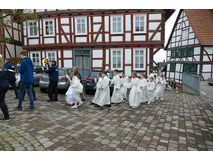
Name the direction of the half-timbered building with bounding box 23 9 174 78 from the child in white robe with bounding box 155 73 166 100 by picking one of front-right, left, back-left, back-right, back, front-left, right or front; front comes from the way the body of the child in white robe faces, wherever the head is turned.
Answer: right

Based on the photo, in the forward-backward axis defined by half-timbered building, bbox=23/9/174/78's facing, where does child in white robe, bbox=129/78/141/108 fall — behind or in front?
in front

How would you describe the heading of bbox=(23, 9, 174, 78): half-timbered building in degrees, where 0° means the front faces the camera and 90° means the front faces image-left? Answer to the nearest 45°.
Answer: approximately 0°

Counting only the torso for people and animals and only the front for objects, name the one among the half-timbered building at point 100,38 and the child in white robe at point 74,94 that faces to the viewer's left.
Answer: the child in white robe

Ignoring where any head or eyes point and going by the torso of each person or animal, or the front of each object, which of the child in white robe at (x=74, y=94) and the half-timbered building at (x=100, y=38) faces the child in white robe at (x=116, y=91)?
the half-timbered building

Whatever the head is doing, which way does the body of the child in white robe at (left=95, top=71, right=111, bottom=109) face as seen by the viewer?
to the viewer's left

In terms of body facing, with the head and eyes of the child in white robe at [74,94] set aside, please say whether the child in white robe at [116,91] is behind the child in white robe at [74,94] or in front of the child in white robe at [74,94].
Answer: behind

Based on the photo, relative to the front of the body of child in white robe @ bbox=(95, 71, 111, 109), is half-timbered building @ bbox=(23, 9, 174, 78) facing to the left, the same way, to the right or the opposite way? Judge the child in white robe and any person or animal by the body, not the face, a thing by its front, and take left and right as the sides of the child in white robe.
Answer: to the left

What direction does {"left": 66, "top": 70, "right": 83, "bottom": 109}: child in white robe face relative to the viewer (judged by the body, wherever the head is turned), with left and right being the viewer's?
facing to the left of the viewer

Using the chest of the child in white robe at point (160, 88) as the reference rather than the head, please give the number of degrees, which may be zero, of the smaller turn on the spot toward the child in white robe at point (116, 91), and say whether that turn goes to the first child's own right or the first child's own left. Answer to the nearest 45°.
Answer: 0° — they already face them

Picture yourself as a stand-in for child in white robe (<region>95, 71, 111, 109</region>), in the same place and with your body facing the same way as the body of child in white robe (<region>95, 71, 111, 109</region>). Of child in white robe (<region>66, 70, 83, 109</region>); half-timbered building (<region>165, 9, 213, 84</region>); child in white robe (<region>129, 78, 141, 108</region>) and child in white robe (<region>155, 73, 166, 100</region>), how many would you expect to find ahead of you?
1

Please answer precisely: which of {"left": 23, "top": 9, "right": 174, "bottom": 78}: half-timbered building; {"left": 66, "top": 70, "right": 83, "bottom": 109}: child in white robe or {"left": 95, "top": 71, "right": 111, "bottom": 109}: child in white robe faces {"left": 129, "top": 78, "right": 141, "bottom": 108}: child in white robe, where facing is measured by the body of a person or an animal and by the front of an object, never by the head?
the half-timbered building
